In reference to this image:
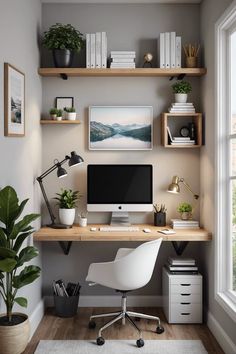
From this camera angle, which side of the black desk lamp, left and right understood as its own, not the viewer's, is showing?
right

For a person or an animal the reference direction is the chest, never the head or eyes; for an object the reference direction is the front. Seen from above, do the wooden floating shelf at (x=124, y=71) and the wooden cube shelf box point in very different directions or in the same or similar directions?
same or similar directions

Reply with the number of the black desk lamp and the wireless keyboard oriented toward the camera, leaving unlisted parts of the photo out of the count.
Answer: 1

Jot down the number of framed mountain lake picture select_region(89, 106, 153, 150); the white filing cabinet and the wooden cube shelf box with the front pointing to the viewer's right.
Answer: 0

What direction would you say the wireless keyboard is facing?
toward the camera

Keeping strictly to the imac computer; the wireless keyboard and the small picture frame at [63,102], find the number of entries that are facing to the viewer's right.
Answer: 0

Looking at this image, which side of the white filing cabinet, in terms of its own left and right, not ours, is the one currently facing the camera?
front

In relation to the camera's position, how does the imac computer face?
facing the viewer

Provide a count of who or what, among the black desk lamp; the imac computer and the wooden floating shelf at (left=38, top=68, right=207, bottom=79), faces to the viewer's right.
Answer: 1

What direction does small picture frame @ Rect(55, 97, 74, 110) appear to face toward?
toward the camera

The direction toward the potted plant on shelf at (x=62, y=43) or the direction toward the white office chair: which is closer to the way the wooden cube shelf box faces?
the white office chair
